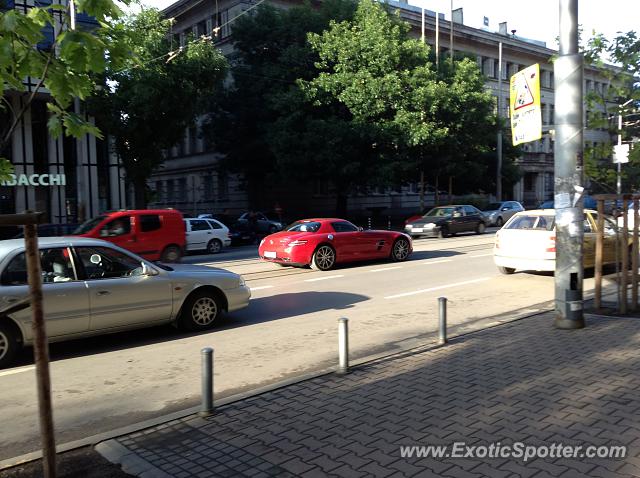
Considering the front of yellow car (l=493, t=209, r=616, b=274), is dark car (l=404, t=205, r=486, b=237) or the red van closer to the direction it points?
the dark car

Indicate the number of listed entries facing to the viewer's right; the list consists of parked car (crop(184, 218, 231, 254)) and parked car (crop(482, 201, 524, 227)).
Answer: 0

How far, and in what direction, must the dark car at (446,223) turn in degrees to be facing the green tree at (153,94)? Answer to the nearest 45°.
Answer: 0° — it already faces it

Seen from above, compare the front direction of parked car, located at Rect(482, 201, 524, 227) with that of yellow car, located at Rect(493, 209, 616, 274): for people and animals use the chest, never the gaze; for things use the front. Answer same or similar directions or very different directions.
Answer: very different directions

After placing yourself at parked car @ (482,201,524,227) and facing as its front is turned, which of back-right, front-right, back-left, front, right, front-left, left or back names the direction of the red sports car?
front-left

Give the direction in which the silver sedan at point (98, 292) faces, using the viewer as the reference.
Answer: facing to the right of the viewer

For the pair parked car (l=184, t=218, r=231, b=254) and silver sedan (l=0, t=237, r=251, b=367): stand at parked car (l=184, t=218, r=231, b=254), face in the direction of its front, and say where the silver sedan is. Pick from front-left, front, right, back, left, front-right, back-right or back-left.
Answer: left

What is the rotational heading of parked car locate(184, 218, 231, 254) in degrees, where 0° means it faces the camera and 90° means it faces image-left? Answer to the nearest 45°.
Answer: approximately 90°

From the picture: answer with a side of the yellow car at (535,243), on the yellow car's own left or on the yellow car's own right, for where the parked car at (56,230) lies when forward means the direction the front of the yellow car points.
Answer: on the yellow car's own left

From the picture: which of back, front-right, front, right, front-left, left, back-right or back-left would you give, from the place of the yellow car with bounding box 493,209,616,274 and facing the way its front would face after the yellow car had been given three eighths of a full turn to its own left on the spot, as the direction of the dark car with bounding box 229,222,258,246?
front-right

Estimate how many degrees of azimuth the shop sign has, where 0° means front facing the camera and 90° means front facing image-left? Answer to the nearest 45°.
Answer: approximately 0°

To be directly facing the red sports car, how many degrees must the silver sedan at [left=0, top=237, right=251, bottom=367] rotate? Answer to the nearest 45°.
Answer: approximately 45° to its left

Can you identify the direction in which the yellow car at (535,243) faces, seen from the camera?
facing away from the viewer and to the right of the viewer
